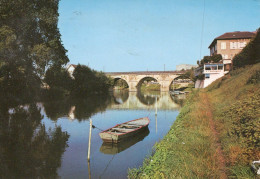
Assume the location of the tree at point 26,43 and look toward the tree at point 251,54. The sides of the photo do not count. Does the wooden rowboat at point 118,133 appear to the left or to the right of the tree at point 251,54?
right

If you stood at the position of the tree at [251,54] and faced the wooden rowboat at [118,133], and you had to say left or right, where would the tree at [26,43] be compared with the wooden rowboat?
right

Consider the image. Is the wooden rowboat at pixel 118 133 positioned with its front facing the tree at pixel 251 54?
yes

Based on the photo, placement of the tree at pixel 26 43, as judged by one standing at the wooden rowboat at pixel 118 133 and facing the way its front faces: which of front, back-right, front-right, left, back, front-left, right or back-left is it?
left
